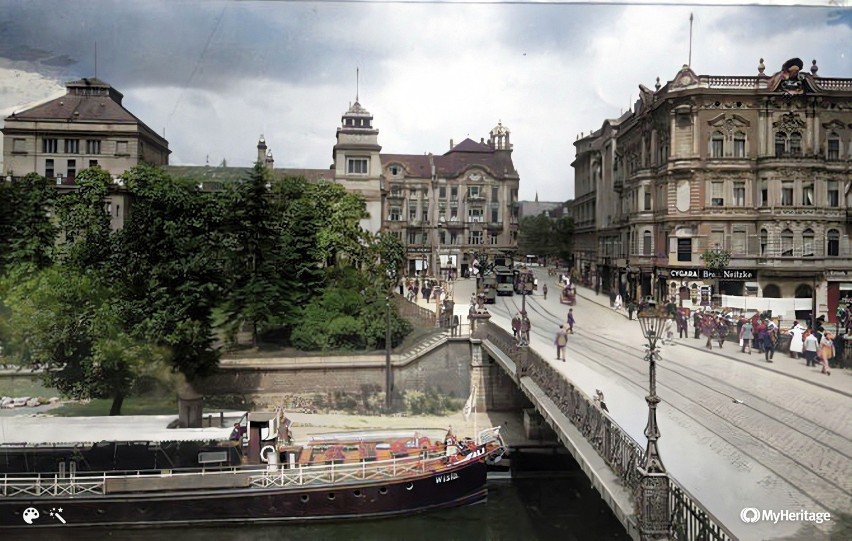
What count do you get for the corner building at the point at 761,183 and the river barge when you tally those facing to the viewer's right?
1

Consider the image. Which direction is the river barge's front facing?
to the viewer's right

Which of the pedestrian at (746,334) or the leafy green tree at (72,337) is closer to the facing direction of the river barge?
the pedestrian

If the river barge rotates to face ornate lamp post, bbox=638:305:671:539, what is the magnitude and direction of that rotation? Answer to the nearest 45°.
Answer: approximately 45° to its right
